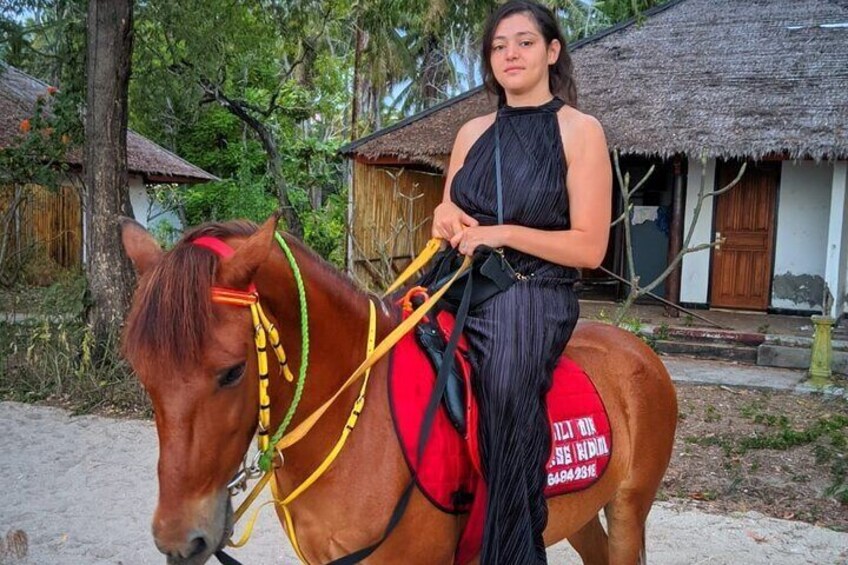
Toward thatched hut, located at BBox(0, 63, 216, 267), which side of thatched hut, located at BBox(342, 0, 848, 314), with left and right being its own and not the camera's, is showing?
right

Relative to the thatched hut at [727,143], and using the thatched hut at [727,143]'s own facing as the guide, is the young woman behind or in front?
in front

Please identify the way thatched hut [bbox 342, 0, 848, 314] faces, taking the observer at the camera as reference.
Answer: facing the viewer

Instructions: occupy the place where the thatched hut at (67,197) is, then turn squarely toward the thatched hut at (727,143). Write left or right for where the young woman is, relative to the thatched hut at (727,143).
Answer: right

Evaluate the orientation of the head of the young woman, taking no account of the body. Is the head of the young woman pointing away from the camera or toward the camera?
toward the camera

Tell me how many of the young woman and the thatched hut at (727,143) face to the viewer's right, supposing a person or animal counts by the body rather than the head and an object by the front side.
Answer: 0

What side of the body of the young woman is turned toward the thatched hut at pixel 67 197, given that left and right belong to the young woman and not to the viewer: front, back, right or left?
right

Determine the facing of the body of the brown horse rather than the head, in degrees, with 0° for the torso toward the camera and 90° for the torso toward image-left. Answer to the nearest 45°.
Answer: approximately 45°

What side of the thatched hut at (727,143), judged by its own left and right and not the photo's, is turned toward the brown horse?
front

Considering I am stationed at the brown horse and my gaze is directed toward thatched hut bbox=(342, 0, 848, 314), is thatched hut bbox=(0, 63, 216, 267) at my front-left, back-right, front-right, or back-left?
front-left
